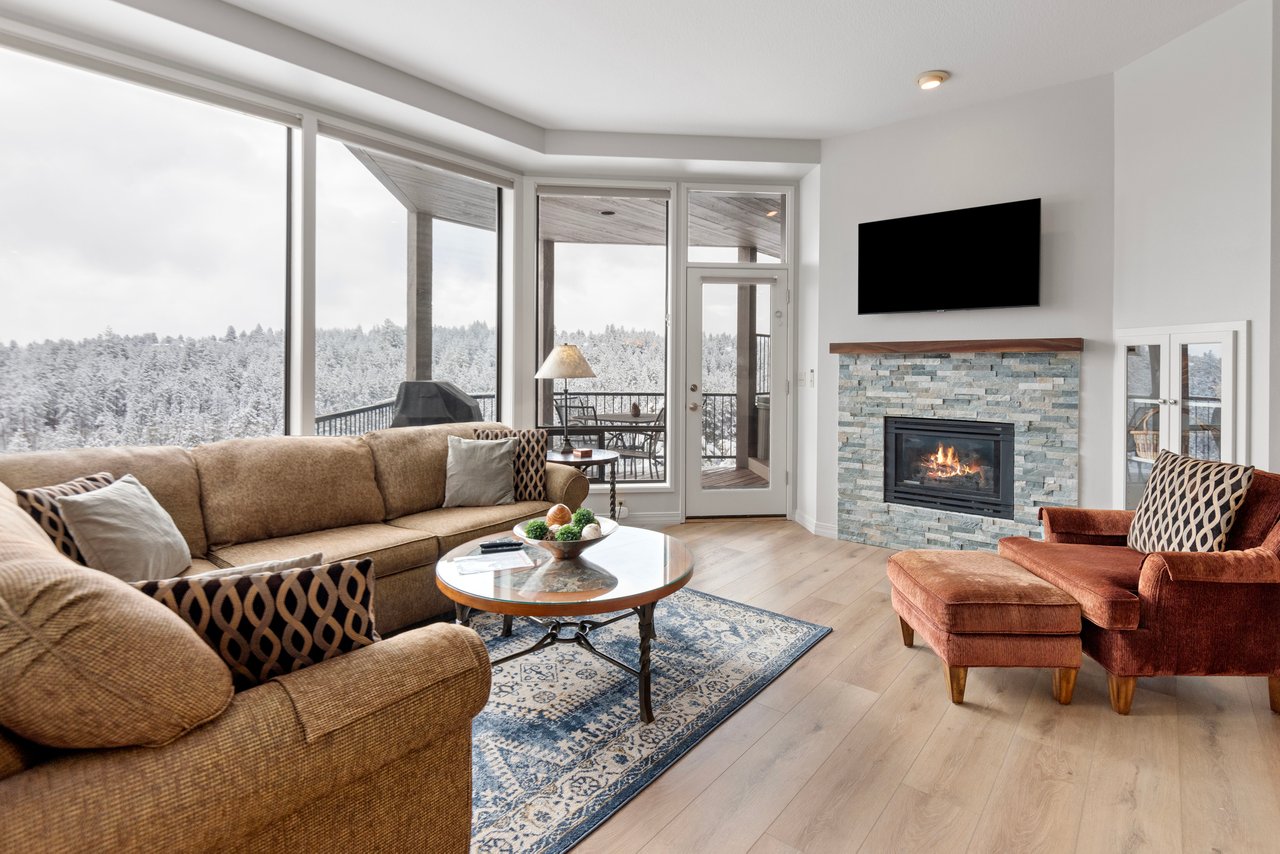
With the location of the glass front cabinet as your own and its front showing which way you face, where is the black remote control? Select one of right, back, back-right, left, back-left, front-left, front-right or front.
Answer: front

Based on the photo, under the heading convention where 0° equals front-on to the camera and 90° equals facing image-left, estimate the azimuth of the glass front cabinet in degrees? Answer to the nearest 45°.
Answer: approximately 45°

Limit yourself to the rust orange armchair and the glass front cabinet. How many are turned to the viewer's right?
0

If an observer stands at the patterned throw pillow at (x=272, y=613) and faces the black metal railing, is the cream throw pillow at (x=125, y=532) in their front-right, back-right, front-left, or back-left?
front-left

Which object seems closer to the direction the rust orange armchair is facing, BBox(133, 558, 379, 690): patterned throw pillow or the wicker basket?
the patterned throw pillow

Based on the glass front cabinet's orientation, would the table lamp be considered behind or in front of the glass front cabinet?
in front

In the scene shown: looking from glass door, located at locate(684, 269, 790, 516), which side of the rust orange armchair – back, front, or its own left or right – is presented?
right

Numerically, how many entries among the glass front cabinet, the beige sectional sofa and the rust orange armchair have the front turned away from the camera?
0

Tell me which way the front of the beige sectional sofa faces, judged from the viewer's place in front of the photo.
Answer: facing the viewer and to the right of the viewer

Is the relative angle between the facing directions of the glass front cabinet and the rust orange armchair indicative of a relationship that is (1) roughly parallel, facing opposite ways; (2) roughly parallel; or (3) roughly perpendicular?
roughly parallel

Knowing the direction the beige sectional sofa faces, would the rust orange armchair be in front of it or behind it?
in front

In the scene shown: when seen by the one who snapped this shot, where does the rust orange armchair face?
facing the viewer and to the left of the viewer
